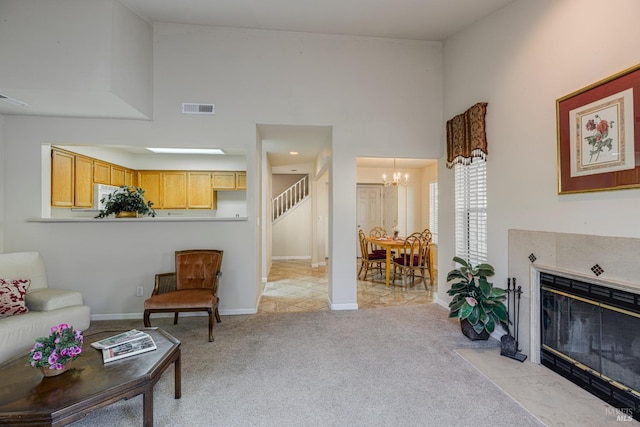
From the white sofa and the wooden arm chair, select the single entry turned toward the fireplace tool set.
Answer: the white sofa

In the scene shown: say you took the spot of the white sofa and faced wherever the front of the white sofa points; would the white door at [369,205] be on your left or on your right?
on your left

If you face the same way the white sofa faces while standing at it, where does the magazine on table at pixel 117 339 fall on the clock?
The magazine on table is roughly at 1 o'clock from the white sofa.

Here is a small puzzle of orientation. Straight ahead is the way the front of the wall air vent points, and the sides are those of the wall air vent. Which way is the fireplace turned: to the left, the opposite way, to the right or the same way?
to the right

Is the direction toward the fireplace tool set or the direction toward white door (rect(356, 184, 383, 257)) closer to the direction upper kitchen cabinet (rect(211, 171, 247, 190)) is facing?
the fireplace tool set

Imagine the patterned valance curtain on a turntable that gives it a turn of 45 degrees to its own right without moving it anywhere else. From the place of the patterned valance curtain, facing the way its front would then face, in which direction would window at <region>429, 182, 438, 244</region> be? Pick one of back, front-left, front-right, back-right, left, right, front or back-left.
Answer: right

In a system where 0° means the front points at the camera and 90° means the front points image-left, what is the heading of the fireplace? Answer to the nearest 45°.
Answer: approximately 45°

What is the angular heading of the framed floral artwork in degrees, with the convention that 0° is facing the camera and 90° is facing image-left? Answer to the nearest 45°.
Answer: approximately 45°

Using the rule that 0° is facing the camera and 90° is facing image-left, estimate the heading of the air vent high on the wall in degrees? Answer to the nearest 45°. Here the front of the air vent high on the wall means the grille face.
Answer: approximately 0°

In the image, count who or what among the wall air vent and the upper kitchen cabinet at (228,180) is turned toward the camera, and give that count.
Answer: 2
